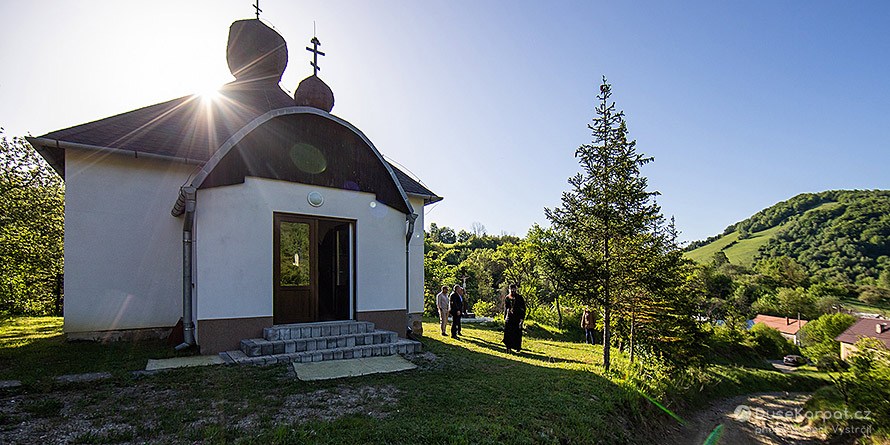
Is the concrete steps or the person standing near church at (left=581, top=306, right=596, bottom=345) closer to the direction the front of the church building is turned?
the concrete steps

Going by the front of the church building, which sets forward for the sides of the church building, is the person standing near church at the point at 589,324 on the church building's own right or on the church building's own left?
on the church building's own left

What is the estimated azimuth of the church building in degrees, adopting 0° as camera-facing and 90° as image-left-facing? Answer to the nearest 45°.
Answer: approximately 315°

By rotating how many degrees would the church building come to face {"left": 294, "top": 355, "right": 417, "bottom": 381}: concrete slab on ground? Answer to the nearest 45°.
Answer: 0° — it already faces it

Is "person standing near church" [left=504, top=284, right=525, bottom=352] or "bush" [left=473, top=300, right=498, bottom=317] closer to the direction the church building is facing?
the person standing near church

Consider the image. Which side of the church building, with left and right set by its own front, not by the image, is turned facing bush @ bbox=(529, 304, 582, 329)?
left

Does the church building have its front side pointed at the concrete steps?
yes

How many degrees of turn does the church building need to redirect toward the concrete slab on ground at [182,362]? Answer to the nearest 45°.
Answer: approximately 45° to its right
